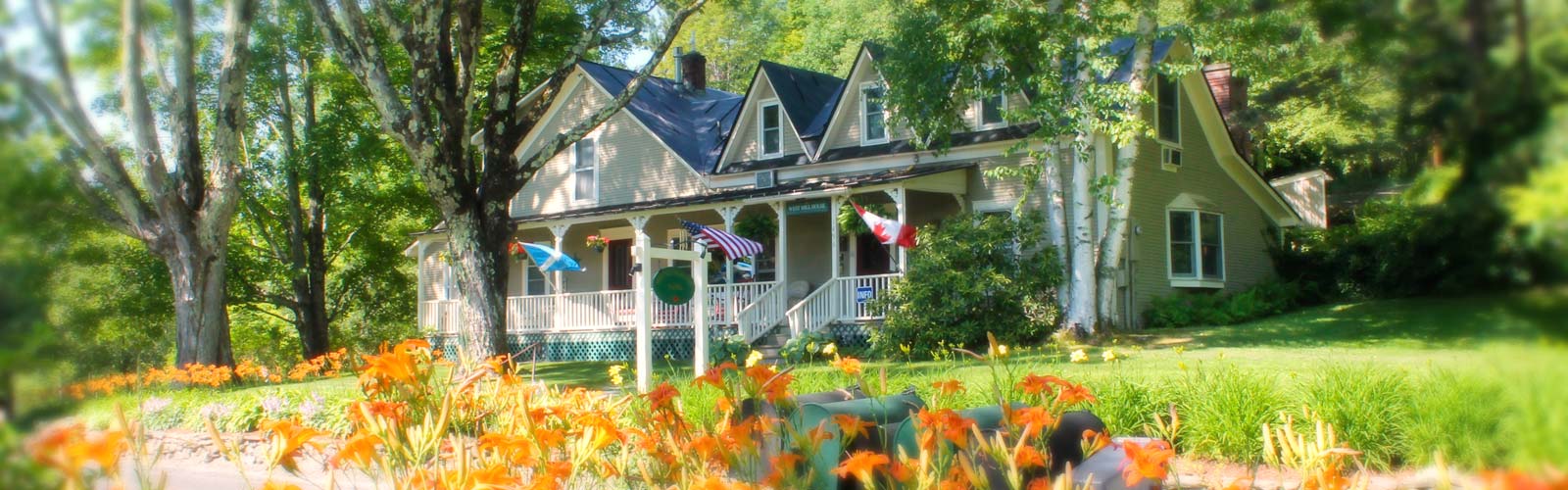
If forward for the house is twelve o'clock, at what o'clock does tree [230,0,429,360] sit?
The tree is roughly at 2 o'clock from the house.

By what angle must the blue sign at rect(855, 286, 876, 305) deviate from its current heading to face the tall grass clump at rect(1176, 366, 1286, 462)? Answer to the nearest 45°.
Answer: approximately 45° to its left

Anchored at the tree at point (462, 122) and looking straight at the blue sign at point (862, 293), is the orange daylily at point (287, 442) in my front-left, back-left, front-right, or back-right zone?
back-right

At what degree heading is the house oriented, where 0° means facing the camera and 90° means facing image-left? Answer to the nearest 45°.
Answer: approximately 45°

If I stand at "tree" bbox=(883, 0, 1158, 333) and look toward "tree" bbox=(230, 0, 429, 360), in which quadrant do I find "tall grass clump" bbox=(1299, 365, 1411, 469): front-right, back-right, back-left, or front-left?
back-left
